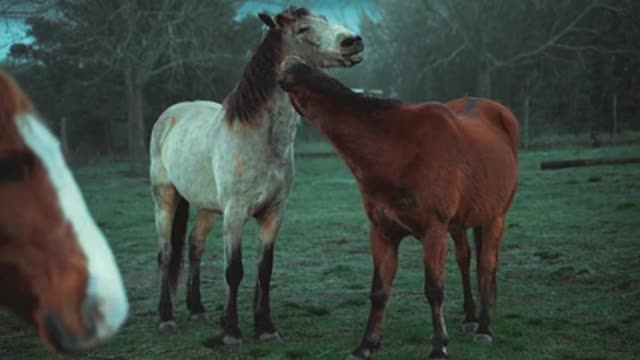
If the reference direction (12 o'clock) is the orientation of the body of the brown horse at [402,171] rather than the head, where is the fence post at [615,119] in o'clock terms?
The fence post is roughly at 5 o'clock from the brown horse.

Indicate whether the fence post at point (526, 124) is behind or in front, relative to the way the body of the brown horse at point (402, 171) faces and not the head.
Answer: behind

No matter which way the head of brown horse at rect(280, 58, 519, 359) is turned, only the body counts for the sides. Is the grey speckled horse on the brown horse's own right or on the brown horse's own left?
on the brown horse's own right

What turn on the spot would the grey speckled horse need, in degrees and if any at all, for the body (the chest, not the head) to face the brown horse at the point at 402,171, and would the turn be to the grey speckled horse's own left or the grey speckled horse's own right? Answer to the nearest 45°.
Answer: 0° — it already faces it

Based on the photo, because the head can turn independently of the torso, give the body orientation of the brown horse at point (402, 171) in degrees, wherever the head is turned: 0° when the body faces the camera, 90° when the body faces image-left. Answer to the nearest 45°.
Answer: approximately 45°

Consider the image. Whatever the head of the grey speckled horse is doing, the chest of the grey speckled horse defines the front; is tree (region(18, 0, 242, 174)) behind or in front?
behind

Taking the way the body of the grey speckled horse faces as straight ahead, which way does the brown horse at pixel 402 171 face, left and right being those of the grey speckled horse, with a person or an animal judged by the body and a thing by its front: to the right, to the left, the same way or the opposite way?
to the right

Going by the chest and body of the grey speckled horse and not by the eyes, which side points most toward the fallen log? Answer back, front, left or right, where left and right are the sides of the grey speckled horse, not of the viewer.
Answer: left
